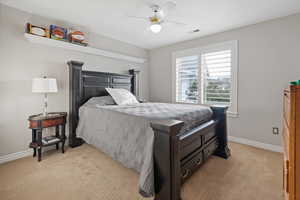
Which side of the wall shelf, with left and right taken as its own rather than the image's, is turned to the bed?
front

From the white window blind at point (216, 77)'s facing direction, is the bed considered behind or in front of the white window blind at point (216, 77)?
in front

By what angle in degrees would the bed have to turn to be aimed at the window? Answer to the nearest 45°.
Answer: approximately 90° to its left

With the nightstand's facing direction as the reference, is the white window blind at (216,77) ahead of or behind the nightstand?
ahead

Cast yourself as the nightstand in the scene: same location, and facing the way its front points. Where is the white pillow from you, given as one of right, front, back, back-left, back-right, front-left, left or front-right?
front-left

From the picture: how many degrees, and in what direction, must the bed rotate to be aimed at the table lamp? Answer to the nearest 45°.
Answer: approximately 135° to its right

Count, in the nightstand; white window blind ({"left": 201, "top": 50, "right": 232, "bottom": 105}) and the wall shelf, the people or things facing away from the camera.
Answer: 0

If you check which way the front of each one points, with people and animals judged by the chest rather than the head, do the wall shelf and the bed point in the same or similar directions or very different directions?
same or similar directions

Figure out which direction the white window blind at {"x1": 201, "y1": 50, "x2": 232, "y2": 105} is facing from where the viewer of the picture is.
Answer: facing the viewer and to the left of the viewer

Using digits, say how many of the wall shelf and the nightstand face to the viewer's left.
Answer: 0

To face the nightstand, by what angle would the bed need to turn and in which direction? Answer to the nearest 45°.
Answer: approximately 135° to its right

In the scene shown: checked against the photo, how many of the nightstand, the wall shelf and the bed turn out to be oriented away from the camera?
0

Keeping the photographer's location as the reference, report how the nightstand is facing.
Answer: facing the viewer and to the right of the viewer
